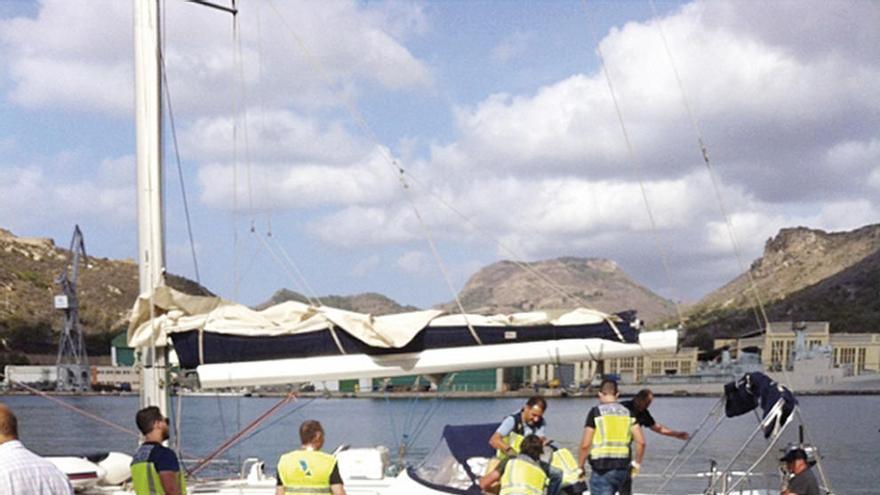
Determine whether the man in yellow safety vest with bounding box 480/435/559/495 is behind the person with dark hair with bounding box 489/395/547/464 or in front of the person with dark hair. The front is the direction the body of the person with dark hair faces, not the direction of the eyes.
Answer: in front

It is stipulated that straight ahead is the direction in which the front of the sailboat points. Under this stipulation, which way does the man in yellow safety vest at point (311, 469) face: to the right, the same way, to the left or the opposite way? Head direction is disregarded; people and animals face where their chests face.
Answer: to the right

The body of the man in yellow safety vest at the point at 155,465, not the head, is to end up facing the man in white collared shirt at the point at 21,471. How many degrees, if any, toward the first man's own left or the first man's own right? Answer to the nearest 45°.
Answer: approximately 135° to the first man's own right

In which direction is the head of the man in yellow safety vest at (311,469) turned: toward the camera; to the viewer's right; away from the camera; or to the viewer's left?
away from the camera

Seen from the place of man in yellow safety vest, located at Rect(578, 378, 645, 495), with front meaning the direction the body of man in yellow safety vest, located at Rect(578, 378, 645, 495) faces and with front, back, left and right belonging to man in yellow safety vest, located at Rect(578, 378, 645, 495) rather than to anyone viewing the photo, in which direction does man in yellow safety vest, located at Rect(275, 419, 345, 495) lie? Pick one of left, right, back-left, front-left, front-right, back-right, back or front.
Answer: back-left

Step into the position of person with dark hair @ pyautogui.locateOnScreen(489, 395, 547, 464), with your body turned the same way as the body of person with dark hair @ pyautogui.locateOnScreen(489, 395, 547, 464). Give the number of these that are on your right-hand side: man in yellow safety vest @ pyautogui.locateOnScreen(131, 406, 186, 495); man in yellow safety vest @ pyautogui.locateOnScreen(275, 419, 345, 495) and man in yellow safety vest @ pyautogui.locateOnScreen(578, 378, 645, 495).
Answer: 2

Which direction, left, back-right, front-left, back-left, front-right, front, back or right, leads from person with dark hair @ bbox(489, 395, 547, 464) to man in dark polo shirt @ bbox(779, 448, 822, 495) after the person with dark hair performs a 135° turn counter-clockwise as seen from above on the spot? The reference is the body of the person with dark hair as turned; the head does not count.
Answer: right

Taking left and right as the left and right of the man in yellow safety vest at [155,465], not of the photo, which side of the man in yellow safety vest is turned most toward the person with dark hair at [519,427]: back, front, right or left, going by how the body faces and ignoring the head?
front

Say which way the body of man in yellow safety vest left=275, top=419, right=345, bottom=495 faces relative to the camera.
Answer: away from the camera

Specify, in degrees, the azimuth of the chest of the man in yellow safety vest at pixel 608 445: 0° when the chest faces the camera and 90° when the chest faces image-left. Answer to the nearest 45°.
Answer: approximately 180°

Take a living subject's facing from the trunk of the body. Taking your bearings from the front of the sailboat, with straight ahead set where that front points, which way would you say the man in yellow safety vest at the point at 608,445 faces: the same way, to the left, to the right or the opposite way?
to the right

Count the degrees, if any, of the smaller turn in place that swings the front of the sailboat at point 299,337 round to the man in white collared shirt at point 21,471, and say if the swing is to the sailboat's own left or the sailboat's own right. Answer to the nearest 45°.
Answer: approximately 90° to the sailboat's own left

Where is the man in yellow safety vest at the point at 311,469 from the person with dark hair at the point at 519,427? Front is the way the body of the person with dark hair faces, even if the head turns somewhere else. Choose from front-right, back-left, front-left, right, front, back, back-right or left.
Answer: right

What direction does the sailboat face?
to the viewer's left
